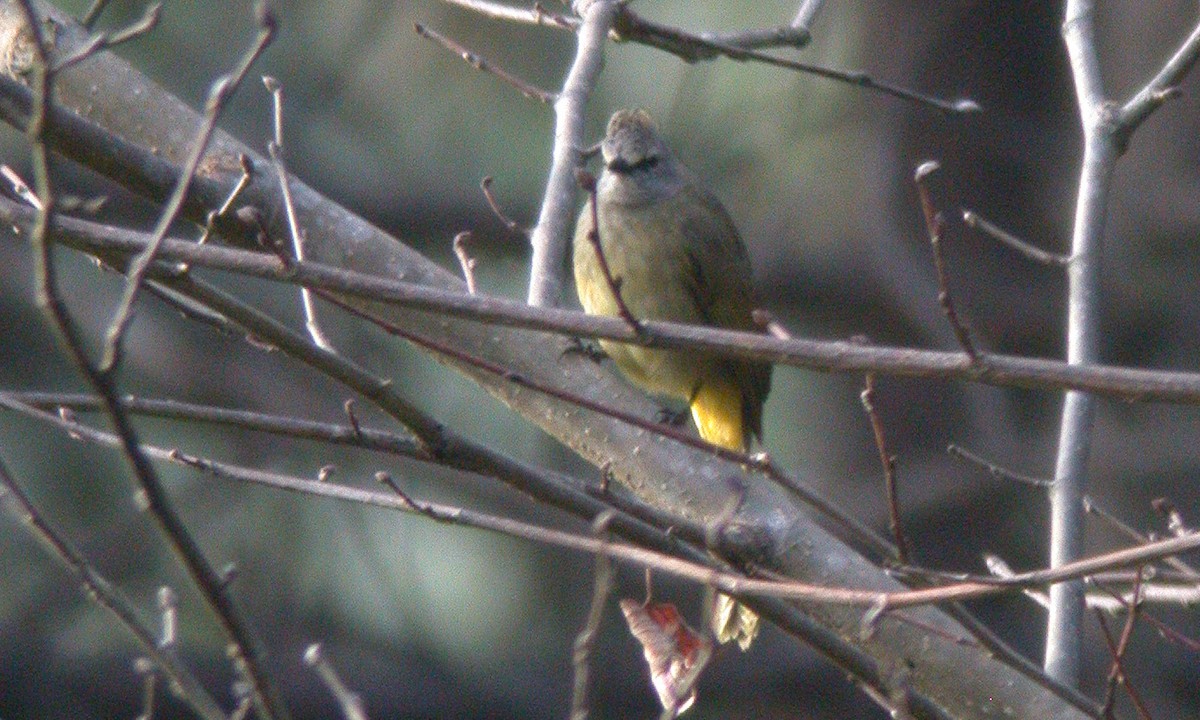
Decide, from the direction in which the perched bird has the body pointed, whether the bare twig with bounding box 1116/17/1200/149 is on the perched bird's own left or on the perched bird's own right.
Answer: on the perched bird's own left

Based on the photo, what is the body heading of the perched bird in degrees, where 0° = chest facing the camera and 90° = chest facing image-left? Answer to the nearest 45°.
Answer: approximately 45°

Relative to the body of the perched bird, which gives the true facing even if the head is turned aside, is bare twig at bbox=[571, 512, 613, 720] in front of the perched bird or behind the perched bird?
in front

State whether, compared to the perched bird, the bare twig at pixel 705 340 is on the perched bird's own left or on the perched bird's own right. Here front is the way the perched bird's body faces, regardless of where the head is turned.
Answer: on the perched bird's own left

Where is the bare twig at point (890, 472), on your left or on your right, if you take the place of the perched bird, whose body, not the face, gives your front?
on your left

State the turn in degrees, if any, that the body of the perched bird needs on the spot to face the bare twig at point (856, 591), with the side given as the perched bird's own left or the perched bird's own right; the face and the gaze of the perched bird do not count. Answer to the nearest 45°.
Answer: approximately 45° to the perched bird's own left

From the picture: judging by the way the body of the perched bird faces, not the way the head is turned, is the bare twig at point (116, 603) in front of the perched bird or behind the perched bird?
in front

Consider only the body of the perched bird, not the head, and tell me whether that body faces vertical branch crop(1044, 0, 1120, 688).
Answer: no
